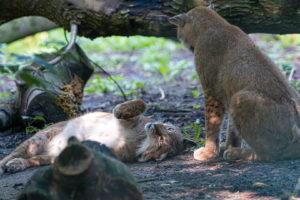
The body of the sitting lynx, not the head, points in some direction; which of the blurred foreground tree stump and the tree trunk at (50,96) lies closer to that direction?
the tree trunk

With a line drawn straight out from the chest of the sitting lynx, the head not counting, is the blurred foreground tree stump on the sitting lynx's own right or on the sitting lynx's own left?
on the sitting lynx's own left

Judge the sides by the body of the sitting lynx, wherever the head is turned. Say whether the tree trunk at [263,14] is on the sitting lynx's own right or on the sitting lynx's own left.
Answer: on the sitting lynx's own right
